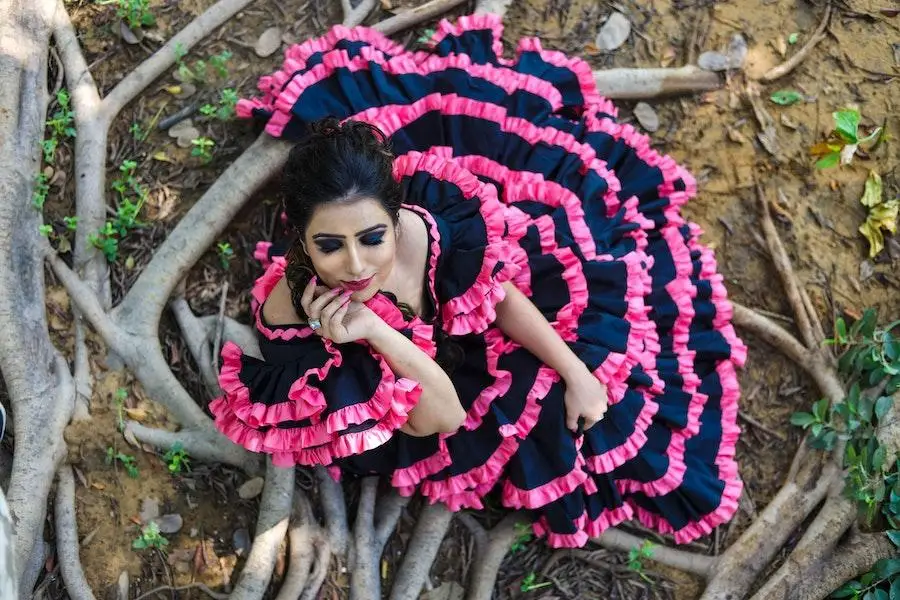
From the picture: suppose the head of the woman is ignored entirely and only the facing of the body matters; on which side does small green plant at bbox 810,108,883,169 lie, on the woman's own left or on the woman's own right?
on the woman's own left

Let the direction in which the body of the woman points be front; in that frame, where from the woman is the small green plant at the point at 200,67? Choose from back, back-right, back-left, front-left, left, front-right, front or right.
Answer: back

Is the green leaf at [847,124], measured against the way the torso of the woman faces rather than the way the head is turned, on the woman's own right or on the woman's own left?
on the woman's own left

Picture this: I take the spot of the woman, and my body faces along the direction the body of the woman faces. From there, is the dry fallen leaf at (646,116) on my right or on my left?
on my left
